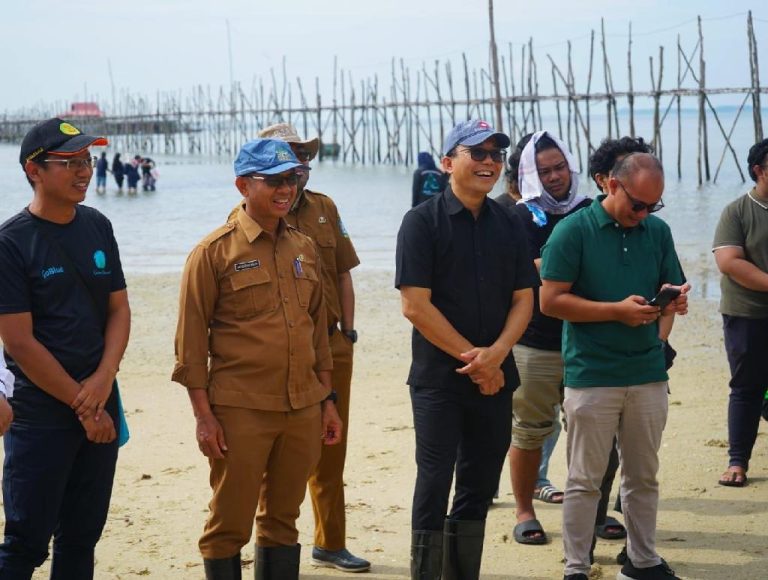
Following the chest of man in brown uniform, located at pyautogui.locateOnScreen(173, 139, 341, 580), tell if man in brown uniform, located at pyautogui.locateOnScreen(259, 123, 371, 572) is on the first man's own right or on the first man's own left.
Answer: on the first man's own left

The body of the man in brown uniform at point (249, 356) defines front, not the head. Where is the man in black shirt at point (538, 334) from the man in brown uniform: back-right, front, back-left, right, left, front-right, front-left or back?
left

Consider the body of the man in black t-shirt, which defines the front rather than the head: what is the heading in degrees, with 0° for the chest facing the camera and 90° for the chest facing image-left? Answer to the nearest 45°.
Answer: approximately 315°

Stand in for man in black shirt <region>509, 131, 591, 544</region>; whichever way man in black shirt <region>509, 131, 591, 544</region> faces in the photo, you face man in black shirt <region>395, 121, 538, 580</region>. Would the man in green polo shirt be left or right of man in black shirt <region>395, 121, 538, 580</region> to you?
left

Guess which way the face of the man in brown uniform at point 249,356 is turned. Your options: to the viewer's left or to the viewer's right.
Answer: to the viewer's right

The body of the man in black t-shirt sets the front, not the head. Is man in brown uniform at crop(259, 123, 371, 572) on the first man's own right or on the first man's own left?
on the first man's own left

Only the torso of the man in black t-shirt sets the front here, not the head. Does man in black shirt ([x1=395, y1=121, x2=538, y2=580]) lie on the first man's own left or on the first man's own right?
on the first man's own left
